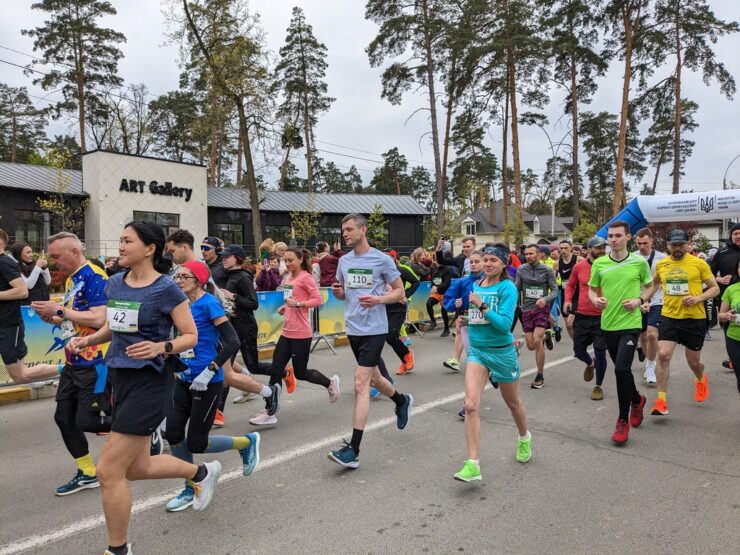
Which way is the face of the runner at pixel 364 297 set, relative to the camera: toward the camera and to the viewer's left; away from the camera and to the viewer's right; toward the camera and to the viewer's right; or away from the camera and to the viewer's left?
toward the camera and to the viewer's left

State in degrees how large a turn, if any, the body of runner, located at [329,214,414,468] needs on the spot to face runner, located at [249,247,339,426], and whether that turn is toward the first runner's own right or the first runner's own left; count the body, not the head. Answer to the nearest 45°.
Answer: approximately 90° to the first runner's own right

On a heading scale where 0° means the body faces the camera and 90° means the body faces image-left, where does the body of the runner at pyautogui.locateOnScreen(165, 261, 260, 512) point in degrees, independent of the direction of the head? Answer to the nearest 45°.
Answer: approximately 45°

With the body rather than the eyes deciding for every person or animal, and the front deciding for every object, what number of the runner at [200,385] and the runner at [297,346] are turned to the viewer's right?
0

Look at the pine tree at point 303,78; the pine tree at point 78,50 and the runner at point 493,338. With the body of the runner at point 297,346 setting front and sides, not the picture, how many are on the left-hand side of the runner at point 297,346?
1

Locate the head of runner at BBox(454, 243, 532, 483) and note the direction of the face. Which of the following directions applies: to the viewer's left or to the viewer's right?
to the viewer's left

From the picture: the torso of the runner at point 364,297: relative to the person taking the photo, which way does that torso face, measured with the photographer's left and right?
facing the viewer and to the left of the viewer

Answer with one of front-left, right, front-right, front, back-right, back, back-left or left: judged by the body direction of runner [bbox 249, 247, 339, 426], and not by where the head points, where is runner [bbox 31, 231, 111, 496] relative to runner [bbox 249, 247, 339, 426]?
front

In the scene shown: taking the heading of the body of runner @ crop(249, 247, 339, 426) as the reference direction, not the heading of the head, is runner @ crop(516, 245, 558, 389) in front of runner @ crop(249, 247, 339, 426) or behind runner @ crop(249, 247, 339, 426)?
behind

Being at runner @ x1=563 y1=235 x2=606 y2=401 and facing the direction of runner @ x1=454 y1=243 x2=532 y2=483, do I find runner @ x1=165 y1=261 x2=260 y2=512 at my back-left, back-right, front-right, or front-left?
front-right

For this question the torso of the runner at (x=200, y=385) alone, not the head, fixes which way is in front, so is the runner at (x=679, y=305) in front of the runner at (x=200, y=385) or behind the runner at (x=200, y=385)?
behind

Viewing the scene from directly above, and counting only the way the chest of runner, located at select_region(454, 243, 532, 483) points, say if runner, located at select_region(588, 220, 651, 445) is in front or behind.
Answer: behind
